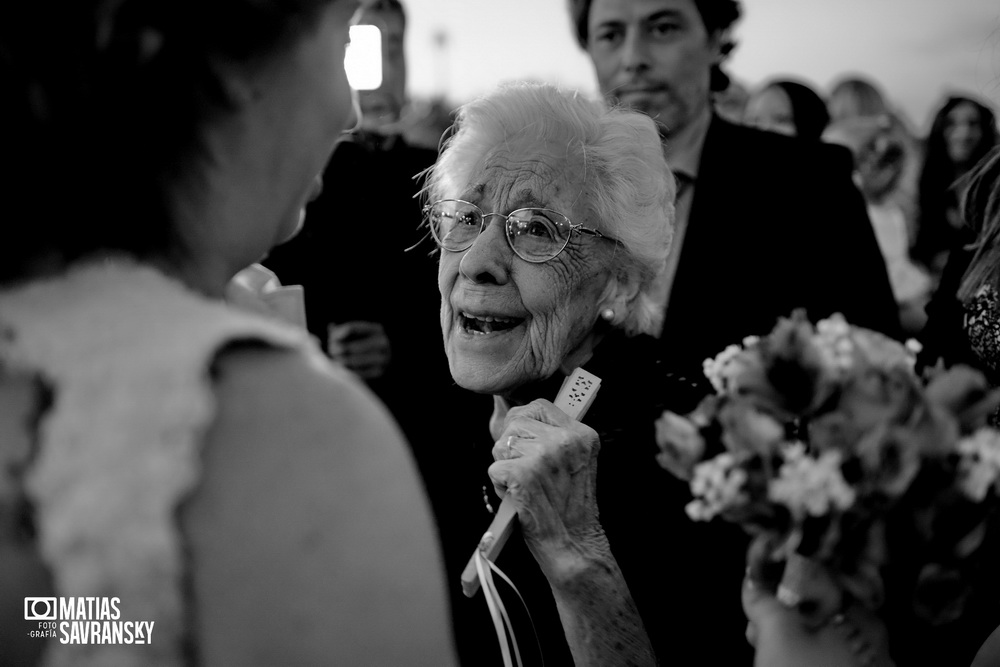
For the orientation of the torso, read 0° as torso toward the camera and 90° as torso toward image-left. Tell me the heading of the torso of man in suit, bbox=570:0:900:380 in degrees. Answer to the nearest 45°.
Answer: approximately 45°

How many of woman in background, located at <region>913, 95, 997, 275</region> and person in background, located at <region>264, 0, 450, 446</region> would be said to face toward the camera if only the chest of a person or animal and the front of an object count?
2

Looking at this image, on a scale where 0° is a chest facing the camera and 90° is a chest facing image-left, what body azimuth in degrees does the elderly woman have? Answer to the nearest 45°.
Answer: approximately 45°

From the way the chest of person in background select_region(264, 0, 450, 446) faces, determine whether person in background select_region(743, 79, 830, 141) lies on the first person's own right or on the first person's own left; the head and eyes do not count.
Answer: on the first person's own left

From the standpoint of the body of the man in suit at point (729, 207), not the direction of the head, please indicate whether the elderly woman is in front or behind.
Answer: in front

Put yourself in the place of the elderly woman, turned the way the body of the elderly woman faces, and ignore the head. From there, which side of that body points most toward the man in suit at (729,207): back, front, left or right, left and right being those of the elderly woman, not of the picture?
back
